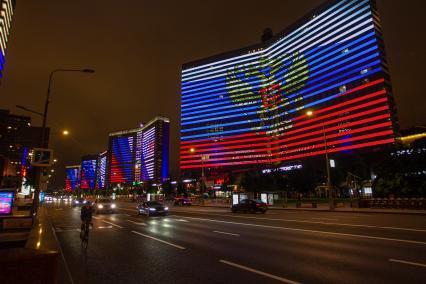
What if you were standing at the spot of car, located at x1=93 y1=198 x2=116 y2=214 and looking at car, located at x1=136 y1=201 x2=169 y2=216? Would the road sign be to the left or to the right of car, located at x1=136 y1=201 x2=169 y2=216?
right

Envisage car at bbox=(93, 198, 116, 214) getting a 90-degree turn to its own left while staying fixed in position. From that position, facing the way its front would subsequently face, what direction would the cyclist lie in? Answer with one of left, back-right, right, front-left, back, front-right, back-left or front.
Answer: back-right

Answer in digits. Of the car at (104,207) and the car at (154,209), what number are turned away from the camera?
0

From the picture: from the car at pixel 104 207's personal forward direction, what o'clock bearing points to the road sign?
The road sign is roughly at 2 o'clock from the car.

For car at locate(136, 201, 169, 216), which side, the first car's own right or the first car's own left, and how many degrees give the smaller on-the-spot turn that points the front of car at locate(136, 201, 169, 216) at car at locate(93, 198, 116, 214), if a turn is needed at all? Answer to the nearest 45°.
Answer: approximately 180°

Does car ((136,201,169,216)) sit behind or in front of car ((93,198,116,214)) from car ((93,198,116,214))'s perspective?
in front

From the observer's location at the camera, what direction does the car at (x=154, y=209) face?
facing the viewer and to the right of the viewer
